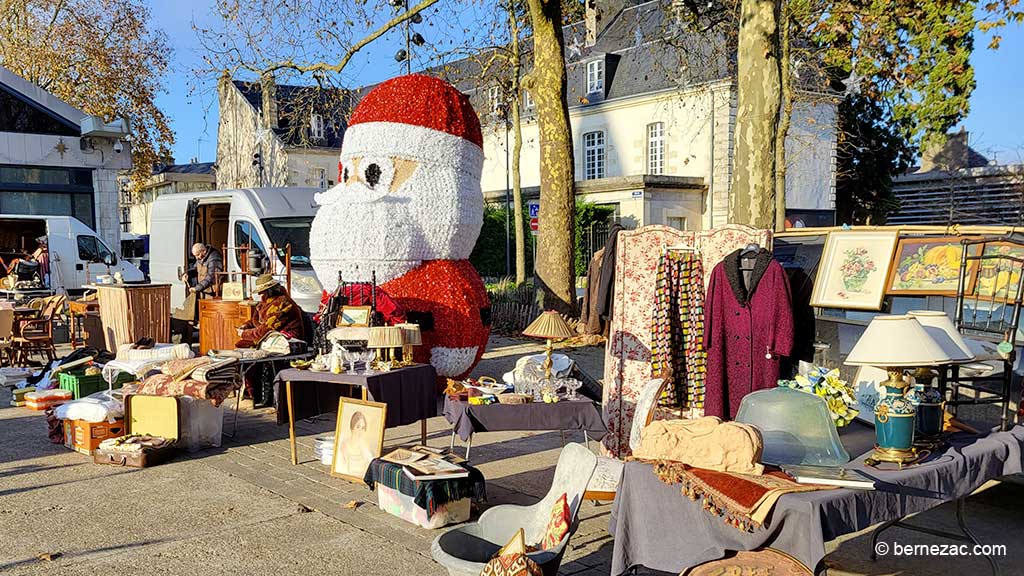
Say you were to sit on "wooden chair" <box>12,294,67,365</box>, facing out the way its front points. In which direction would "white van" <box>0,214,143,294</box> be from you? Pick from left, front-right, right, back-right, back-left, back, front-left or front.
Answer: back-right

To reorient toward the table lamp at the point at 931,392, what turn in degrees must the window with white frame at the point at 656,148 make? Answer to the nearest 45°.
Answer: approximately 45° to its left

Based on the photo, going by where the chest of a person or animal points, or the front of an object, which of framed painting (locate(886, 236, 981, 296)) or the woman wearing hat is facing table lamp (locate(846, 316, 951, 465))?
the framed painting

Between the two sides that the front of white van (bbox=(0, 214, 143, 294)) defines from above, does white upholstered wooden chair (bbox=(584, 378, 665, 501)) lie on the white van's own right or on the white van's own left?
on the white van's own right

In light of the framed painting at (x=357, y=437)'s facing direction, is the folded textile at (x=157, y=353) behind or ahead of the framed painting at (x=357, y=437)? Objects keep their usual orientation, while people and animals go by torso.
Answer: behind

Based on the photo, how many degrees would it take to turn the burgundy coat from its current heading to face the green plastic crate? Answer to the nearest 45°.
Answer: approximately 90° to its right
